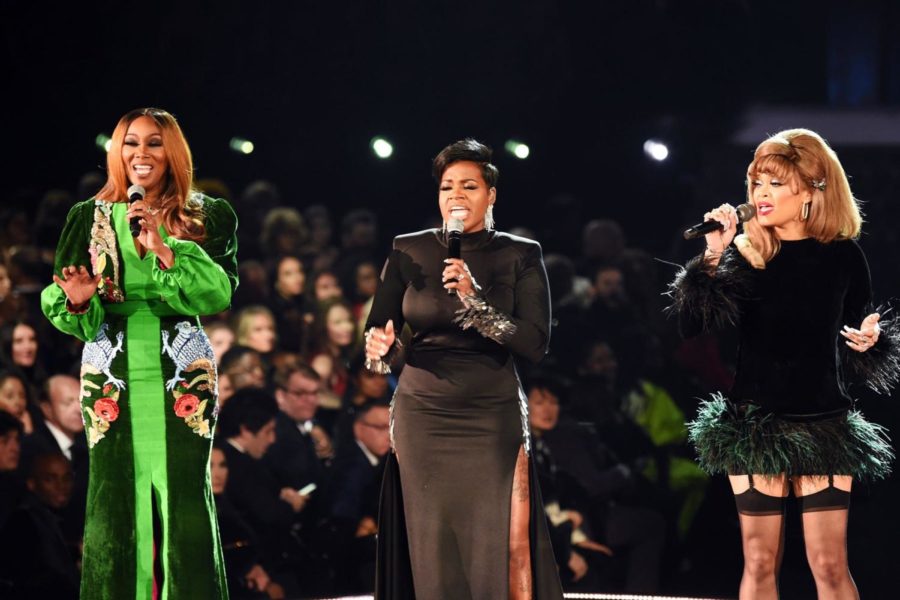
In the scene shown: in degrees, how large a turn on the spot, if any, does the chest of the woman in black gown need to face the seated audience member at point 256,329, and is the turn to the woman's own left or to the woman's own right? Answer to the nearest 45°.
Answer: approximately 135° to the woman's own right

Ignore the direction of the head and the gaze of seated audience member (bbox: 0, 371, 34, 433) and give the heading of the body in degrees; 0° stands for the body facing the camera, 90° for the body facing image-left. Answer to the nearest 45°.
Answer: approximately 315°
